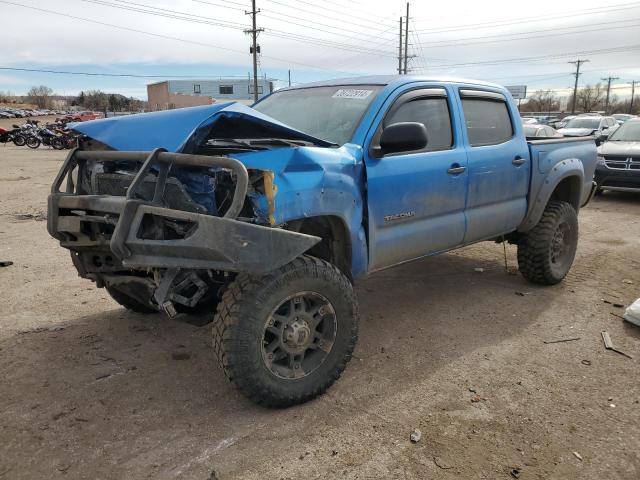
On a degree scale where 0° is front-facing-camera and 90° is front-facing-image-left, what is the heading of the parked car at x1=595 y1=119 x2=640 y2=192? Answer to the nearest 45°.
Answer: approximately 45°

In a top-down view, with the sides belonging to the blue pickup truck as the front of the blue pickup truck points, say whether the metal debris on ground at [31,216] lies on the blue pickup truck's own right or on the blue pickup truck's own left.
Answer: on the blue pickup truck's own right

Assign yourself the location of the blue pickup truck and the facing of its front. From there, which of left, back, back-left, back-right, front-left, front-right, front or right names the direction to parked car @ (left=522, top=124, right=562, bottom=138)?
back

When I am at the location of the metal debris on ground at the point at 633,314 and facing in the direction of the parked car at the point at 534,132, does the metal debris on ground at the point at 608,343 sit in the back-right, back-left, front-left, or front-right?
back-left

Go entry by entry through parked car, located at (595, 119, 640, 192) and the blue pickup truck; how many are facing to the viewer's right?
0

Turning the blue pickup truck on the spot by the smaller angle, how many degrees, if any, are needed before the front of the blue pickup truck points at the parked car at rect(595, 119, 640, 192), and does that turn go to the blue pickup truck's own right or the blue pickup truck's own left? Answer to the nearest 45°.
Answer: approximately 180°

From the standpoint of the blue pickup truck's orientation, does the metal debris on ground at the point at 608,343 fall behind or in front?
behind

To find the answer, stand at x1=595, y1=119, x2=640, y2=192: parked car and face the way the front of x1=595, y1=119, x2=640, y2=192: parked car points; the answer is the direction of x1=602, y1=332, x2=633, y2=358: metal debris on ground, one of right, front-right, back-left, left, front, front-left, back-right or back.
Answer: front-left

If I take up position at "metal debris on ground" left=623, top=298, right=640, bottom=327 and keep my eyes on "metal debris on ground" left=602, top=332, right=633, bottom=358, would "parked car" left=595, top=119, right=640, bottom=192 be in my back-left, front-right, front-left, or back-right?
back-right

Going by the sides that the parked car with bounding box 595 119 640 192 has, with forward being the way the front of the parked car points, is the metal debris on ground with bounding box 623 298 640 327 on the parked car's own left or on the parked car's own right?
on the parked car's own left
